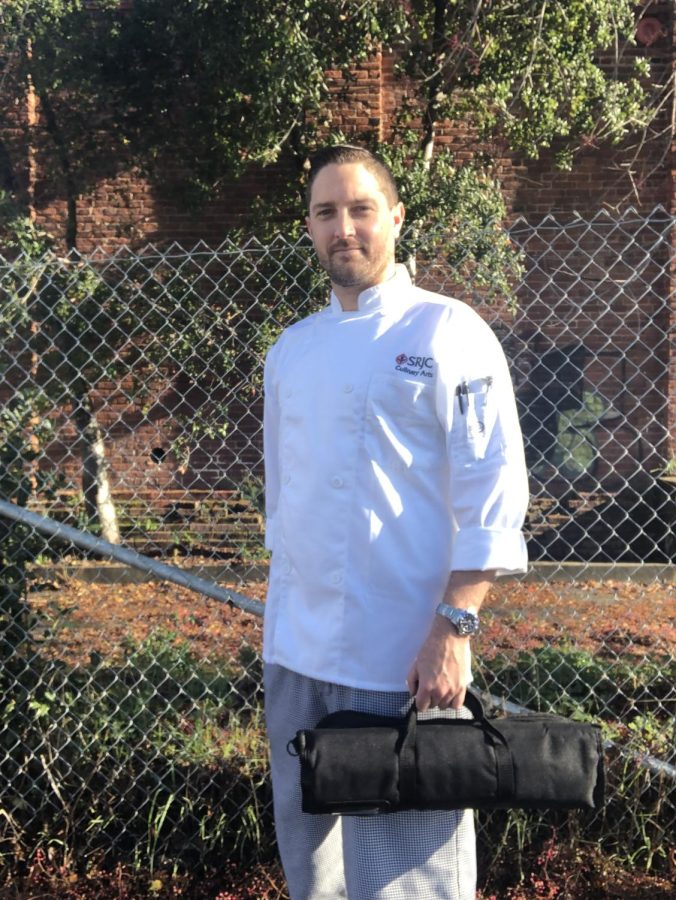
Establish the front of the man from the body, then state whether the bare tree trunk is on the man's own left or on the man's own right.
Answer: on the man's own right

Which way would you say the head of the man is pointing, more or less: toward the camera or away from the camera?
toward the camera

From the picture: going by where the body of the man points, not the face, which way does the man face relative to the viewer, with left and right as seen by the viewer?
facing the viewer and to the left of the viewer
